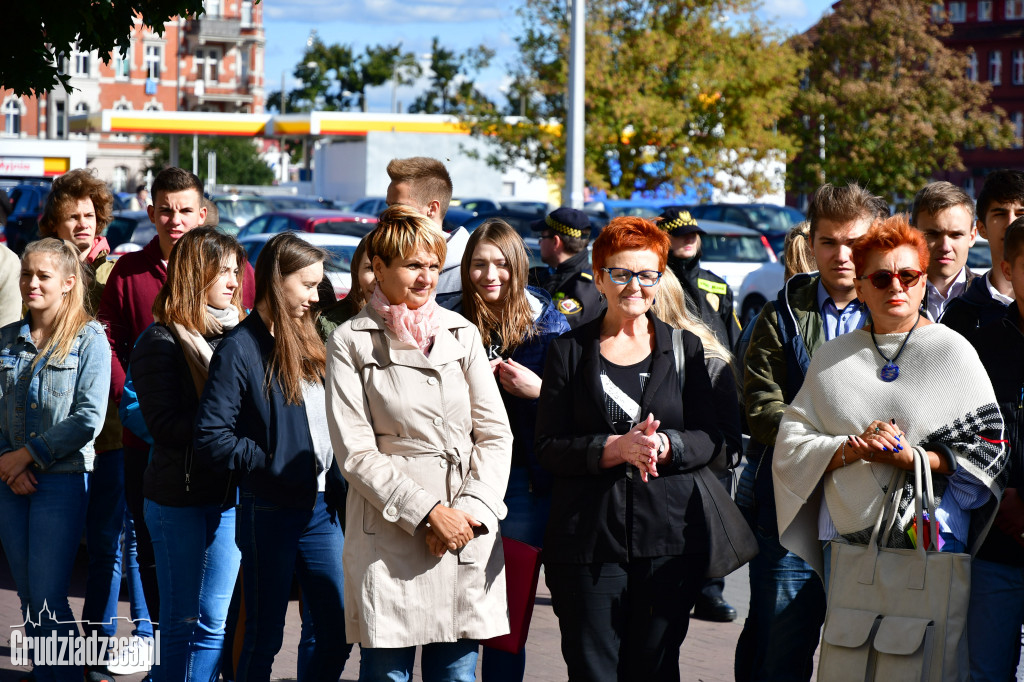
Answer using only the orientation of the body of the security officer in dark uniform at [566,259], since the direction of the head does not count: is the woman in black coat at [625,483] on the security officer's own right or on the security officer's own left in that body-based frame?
on the security officer's own left

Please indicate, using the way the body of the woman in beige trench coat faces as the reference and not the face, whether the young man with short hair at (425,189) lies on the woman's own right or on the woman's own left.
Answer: on the woman's own left

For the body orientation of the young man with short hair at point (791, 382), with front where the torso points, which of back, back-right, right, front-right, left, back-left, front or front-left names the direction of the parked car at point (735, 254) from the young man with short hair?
back-left

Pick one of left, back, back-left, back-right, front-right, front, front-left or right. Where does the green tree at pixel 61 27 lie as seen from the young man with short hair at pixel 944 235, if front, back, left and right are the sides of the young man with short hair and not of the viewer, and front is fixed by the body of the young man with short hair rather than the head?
right

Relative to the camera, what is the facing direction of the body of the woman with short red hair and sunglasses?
toward the camera

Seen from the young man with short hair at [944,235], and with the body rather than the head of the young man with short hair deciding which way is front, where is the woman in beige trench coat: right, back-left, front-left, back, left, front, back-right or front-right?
front-right

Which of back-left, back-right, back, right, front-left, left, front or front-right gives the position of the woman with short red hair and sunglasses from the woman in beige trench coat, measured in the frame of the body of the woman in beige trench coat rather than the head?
front-left

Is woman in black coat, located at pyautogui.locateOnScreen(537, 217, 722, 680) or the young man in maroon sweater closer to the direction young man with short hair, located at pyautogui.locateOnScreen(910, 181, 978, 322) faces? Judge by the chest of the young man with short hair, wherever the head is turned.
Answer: the woman in black coat

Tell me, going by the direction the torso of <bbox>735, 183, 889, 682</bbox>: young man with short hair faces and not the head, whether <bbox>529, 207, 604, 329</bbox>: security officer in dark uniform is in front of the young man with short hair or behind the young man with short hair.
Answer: behind

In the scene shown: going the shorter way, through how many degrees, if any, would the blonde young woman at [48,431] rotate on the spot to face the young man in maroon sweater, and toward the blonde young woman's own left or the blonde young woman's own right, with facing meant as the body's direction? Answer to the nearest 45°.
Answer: approximately 180°

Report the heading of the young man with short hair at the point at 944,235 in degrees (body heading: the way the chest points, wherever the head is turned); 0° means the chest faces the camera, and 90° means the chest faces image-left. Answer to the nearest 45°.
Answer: approximately 0°

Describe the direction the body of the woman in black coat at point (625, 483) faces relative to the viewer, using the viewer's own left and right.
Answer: facing the viewer
